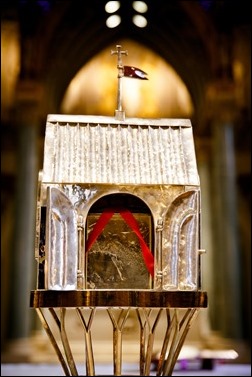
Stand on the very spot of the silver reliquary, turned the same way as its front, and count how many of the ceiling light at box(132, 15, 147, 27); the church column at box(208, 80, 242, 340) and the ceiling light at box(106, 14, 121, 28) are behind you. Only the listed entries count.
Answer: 3

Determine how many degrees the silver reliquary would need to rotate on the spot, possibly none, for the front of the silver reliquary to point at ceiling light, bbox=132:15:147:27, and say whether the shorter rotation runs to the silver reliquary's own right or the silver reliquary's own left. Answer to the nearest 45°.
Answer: approximately 180°

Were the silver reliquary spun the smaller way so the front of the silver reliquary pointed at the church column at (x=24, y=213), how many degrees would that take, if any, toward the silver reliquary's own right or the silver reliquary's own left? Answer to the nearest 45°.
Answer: approximately 180°

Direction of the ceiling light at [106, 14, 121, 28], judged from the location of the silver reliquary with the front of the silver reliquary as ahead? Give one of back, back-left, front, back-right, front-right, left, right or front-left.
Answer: back

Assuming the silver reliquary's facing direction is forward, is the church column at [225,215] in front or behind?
behind

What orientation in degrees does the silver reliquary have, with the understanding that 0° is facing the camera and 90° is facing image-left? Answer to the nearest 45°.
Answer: approximately 0°
